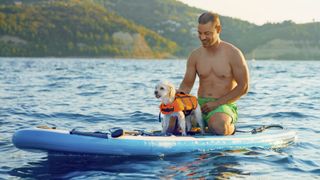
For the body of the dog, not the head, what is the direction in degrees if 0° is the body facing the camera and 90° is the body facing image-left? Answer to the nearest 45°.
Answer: approximately 45°

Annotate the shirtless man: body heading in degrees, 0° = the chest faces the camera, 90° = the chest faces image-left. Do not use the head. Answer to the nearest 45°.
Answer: approximately 45°

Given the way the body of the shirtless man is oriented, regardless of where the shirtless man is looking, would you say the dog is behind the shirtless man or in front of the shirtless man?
in front

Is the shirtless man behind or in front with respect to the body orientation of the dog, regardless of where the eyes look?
behind
